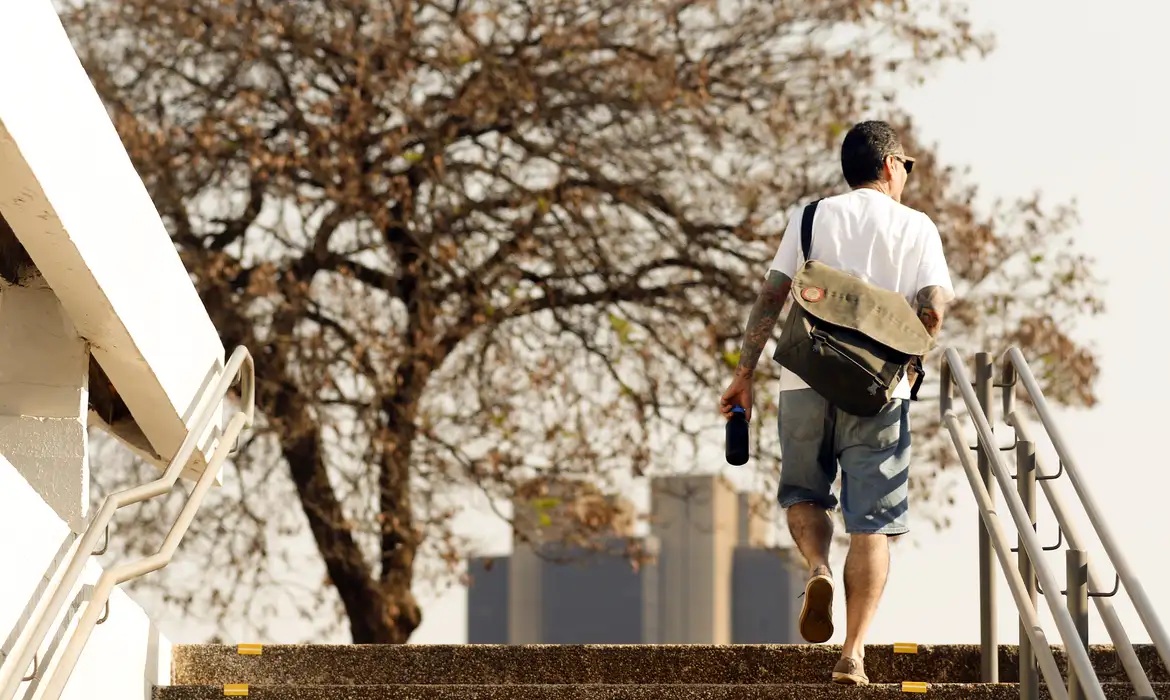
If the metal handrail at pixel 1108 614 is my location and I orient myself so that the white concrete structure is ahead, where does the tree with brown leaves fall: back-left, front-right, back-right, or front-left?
front-right

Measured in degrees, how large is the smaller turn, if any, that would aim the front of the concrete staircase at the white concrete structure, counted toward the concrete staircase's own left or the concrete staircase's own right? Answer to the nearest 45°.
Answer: approximately 45° to the concrete staircase's own right

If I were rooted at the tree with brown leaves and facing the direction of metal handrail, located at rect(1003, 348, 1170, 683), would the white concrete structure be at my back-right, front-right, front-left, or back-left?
front-right

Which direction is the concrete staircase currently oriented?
toward the camera
